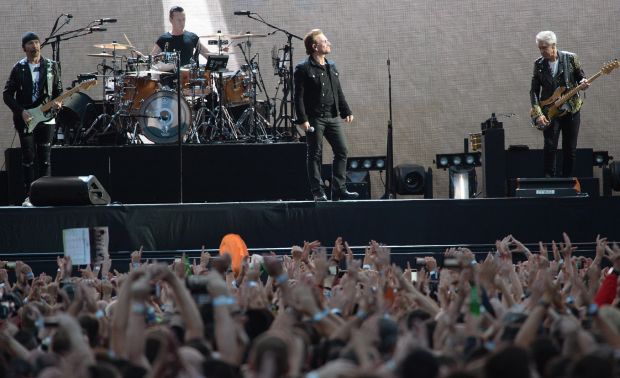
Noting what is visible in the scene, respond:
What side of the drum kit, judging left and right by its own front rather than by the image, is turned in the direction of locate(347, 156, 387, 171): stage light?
left

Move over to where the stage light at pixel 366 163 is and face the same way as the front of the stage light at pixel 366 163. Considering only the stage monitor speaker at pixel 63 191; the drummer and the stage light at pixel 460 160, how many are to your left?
1

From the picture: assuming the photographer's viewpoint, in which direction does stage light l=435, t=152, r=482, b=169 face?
facing the viewer

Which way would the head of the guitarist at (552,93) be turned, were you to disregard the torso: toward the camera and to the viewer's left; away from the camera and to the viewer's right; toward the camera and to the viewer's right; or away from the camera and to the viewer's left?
toward the camera and to the viewer's left

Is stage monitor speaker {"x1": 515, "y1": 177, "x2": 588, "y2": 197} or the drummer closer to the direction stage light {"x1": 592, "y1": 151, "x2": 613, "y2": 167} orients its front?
the stage monitor speaker

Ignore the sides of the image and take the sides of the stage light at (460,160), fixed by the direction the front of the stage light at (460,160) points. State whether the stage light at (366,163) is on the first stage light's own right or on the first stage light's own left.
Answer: on the first stage light's own right

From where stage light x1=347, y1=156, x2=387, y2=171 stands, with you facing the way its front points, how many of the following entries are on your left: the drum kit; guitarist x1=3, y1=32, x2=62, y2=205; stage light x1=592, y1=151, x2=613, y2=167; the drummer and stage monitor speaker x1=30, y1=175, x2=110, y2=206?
1

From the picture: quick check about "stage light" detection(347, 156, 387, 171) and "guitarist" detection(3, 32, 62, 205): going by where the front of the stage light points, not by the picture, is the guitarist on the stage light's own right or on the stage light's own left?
on the stage light's own right

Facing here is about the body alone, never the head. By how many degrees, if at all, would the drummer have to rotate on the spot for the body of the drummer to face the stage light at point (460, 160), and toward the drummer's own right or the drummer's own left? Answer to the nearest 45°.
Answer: approximately 90° to the drummer's own left

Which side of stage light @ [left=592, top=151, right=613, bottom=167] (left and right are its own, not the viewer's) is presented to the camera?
front

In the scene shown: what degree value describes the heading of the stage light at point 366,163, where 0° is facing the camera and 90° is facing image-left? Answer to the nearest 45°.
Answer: approximately 0°

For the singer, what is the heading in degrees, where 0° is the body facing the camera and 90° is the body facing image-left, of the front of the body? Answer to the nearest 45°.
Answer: approximately 315°

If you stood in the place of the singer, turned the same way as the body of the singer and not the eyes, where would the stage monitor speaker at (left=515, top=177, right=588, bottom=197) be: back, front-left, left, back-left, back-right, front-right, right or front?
front-left
